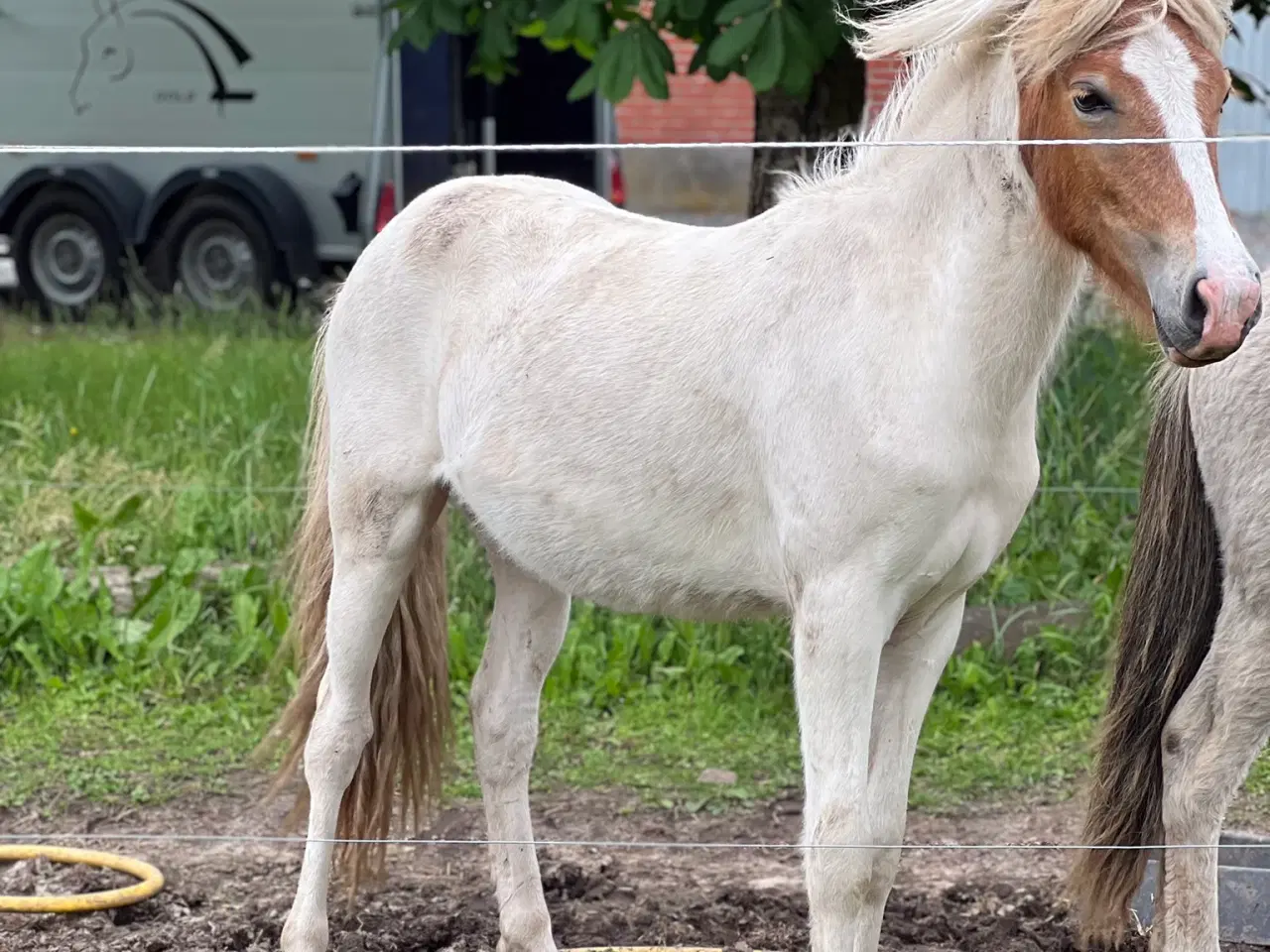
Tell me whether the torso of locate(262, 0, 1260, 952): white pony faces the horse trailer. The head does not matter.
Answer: no

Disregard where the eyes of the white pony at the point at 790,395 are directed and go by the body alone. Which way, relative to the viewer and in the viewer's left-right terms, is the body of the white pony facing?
facing the viewer and to the right of the viewer

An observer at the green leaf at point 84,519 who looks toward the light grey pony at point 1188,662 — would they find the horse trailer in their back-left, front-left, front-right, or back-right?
back-left

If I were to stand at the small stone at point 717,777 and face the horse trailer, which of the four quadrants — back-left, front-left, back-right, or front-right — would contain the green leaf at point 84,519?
front-left

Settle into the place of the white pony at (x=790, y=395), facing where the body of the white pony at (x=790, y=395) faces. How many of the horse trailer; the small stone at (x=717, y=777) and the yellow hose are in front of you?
0

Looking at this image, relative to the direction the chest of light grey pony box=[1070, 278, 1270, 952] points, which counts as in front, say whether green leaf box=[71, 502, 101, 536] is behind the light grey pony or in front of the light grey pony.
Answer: behind

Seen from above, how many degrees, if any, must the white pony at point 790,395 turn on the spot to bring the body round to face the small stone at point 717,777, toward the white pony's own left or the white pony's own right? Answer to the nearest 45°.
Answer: approximately 135° to the white pony's own left

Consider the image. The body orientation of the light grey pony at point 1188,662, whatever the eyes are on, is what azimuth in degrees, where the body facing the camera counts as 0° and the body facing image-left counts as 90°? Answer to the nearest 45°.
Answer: approximately 270°

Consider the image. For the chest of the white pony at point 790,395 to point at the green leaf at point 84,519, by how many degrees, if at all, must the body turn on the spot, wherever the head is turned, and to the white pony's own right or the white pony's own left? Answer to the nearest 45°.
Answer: approximately 180°

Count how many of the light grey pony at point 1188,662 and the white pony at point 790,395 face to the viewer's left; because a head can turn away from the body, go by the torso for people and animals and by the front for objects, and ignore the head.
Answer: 0

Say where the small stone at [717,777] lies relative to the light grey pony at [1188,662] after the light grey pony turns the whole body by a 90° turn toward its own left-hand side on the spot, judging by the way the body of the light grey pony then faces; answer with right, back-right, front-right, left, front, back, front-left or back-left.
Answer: front-left

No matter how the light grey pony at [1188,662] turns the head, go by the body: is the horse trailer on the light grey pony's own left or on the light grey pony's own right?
on the light grey pony's own left

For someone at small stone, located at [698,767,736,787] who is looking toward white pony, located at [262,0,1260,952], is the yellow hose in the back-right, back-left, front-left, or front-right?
front-right
